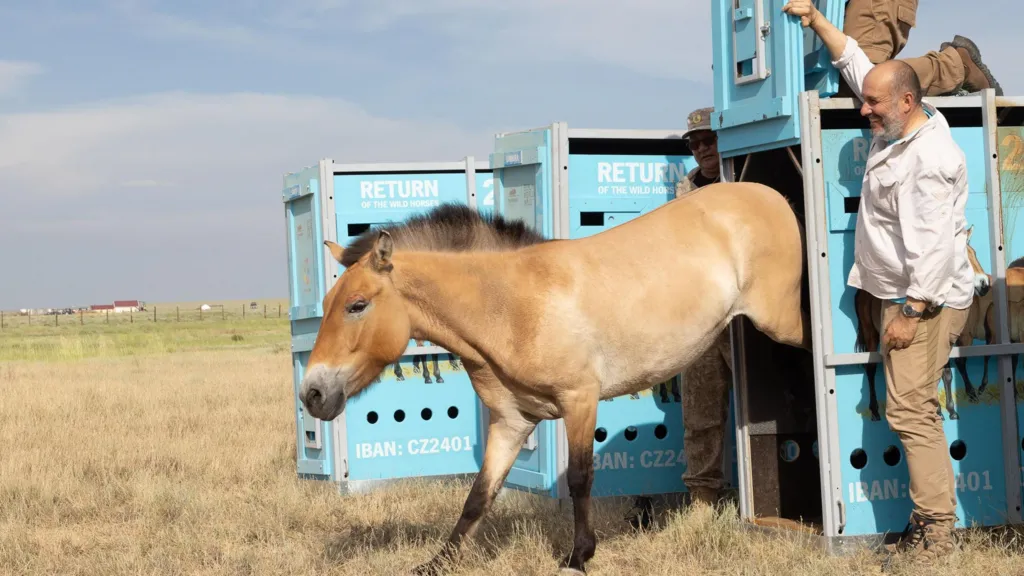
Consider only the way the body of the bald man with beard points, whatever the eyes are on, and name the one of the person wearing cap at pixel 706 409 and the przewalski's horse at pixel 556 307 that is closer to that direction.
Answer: the przewalski's horse

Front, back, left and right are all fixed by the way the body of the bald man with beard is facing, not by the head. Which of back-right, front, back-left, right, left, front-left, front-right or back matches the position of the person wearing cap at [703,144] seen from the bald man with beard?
front-right

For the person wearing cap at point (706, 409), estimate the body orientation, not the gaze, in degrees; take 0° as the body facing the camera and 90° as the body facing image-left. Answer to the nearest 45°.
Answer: approximately 45°

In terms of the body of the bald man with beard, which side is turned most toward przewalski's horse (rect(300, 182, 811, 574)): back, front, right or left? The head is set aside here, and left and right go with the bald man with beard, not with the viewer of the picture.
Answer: front

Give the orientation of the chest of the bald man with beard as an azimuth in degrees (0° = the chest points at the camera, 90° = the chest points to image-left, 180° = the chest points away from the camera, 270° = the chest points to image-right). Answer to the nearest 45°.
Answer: approximately 90°

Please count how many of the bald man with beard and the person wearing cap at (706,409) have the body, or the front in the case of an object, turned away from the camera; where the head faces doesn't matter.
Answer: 0

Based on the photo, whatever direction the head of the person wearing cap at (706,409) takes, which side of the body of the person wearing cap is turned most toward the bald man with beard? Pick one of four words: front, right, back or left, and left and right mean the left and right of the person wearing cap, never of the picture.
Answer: left

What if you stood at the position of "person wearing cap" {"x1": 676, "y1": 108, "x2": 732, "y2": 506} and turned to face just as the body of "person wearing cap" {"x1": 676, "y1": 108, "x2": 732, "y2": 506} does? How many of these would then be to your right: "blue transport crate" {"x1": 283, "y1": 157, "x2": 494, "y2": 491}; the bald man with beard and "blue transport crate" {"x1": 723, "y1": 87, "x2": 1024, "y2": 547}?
1

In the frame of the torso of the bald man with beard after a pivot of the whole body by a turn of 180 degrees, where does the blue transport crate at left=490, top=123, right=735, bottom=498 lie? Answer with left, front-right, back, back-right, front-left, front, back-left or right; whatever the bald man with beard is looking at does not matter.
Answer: back-left
